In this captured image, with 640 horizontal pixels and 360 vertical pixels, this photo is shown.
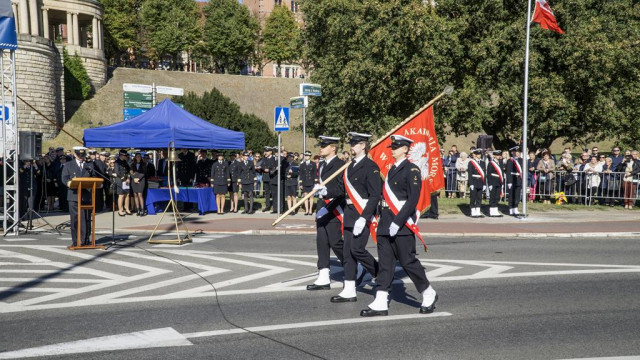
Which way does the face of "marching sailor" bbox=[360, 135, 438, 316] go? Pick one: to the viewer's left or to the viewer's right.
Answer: to the viewer's left

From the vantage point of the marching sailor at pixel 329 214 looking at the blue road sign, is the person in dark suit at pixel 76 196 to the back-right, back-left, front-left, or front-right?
front-left

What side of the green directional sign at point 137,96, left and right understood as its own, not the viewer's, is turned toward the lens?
front

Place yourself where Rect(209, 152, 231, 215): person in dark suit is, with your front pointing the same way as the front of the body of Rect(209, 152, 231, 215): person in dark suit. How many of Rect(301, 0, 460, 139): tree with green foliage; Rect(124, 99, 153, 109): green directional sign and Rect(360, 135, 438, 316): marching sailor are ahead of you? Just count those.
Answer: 1

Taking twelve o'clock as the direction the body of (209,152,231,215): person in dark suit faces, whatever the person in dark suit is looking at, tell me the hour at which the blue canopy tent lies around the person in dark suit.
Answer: The blue canopy tent is roughly at 2 o'clock from the person in dark suit.

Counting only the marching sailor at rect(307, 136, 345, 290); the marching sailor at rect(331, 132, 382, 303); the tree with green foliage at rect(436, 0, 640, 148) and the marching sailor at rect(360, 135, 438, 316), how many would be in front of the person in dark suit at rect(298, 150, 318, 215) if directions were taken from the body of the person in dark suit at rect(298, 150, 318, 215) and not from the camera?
3

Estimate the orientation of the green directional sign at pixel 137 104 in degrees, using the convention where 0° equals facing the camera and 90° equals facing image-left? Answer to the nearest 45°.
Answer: approximately 0°

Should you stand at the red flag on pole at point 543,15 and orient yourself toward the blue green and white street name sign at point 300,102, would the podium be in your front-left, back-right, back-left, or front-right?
front-left

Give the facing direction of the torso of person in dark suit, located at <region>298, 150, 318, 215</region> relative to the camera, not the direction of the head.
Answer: toward the camera

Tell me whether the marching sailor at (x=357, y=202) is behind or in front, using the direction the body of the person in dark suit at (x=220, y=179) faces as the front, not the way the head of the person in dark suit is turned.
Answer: in front

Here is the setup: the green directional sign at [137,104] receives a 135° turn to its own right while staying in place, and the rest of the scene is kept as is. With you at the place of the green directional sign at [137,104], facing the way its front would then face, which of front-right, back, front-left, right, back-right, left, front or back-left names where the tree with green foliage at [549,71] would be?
back-right

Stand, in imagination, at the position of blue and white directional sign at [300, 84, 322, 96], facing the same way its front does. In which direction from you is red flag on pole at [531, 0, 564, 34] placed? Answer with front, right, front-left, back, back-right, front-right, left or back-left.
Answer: left
